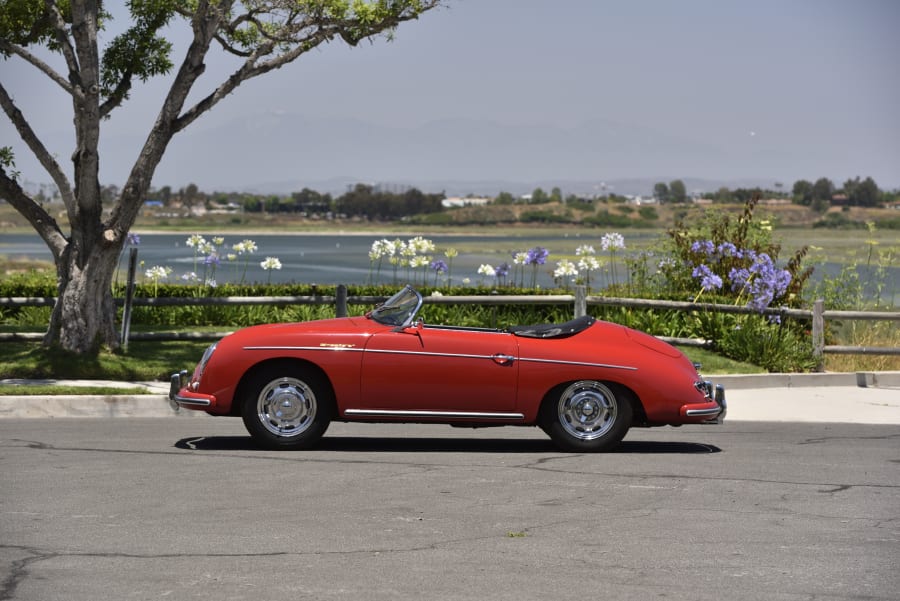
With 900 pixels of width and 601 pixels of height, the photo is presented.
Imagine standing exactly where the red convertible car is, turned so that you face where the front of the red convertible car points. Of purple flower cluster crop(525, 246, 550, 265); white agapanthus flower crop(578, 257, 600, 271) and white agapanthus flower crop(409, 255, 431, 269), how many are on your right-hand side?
3

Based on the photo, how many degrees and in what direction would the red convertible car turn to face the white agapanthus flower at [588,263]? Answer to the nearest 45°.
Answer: approximately 90° to its right

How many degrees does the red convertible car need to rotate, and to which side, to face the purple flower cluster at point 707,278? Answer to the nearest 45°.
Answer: approximately 135° to its right

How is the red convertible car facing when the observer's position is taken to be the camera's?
facing to the left of the viewer

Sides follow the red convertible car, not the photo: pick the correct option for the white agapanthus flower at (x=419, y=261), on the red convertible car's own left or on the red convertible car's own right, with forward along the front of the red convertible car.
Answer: on the red convertible car's own right

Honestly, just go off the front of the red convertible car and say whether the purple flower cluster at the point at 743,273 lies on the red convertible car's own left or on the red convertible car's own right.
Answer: on the red convertible car's own right

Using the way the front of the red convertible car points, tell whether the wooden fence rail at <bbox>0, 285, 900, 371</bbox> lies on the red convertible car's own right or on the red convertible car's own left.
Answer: on the red convertible car's own right

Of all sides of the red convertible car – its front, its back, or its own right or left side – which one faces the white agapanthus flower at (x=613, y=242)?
right

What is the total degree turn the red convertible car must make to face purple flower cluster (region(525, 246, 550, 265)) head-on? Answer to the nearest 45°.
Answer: approximately 90° to its right
